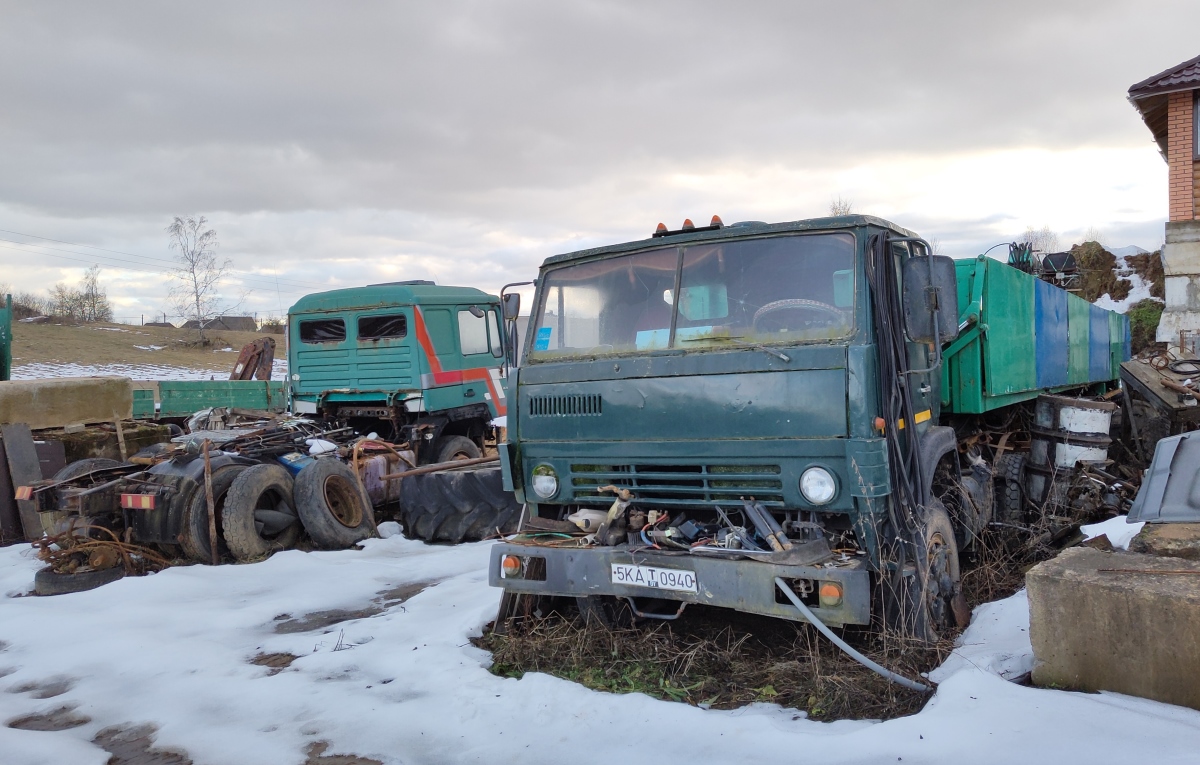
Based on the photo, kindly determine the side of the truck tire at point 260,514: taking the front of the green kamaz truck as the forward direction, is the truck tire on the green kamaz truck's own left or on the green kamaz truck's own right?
on the green kamaz truck's own right

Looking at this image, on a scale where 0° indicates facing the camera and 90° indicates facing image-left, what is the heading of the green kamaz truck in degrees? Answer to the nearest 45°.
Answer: approximately 45°

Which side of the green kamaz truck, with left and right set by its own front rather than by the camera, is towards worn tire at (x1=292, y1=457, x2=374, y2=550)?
right
